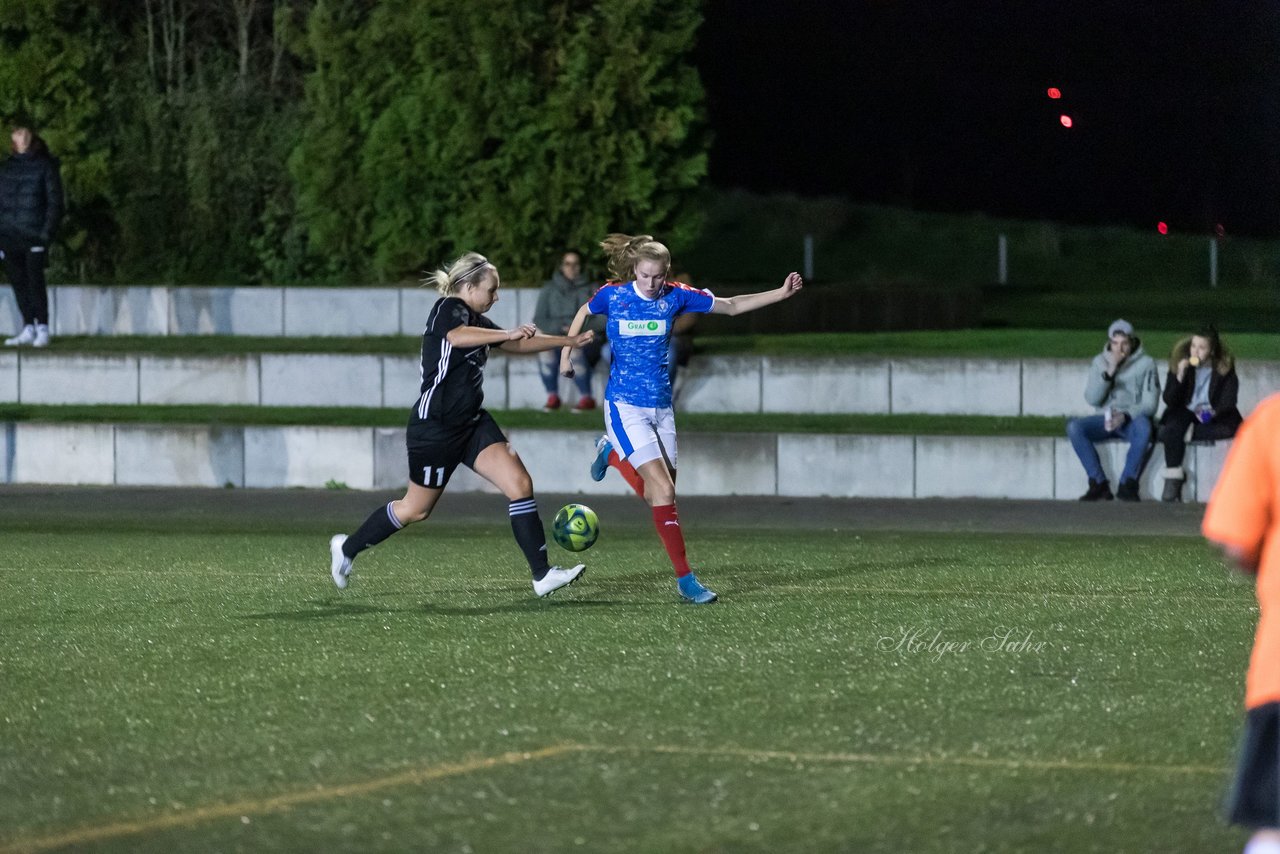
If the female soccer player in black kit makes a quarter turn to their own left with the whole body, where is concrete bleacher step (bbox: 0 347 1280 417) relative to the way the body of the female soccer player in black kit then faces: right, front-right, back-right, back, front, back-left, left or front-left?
front

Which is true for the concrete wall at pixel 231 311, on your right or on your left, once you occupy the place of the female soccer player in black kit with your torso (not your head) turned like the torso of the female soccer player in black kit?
on your left

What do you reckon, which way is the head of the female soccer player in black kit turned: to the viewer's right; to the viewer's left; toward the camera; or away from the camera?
to the viewer's right

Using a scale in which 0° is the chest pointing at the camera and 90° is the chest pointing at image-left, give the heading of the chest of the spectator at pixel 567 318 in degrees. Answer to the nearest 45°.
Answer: approximately 0°

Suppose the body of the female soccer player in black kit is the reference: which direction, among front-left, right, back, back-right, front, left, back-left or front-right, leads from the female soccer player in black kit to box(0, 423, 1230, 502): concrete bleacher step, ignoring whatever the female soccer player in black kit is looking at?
left

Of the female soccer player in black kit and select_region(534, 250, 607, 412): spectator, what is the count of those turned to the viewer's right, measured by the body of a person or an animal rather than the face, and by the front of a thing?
1

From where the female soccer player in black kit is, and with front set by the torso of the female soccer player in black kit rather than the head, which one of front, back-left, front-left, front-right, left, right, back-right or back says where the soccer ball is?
front-left

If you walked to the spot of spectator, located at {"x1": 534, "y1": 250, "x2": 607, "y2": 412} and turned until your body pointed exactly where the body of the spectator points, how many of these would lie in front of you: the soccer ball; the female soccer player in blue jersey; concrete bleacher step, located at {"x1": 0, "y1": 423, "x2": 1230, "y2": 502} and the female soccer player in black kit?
4

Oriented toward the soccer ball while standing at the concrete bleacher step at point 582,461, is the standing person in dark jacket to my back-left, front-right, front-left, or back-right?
back-right

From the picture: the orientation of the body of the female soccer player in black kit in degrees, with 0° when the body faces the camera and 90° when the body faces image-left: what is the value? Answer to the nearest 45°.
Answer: approximately 270°

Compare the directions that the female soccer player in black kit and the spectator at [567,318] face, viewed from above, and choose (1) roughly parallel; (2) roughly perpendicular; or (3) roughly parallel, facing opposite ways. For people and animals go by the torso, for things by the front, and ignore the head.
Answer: roughly perpendicular

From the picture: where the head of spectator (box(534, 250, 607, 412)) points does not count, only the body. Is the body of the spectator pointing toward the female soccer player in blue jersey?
yes

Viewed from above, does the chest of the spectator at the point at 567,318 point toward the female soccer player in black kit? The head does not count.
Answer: yes

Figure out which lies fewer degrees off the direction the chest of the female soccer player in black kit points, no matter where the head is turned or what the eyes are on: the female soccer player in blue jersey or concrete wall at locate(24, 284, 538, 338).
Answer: the female soccer player in blue jersey
